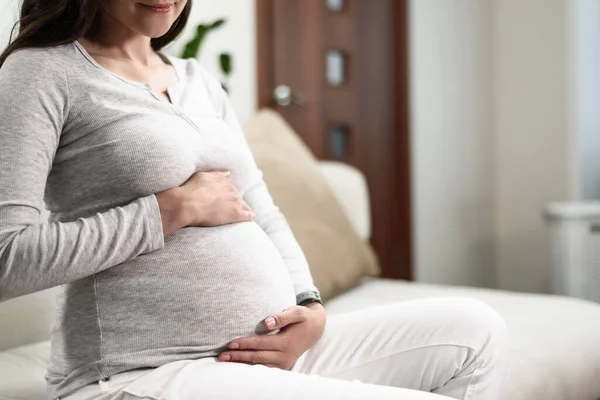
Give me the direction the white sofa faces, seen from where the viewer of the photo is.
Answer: facing the viewer and to the right of the viewer

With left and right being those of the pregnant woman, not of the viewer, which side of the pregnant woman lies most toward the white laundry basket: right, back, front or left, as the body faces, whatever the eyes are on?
left

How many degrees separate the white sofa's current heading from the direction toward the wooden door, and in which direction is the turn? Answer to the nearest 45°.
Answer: approximately 135° to its left

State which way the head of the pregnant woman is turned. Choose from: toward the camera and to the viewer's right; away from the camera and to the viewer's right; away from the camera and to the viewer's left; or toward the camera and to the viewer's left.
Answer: toward the camera and to the viewer's right

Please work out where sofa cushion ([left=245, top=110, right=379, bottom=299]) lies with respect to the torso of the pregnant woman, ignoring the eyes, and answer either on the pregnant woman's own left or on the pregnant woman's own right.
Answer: on the pregnant woman's own left
